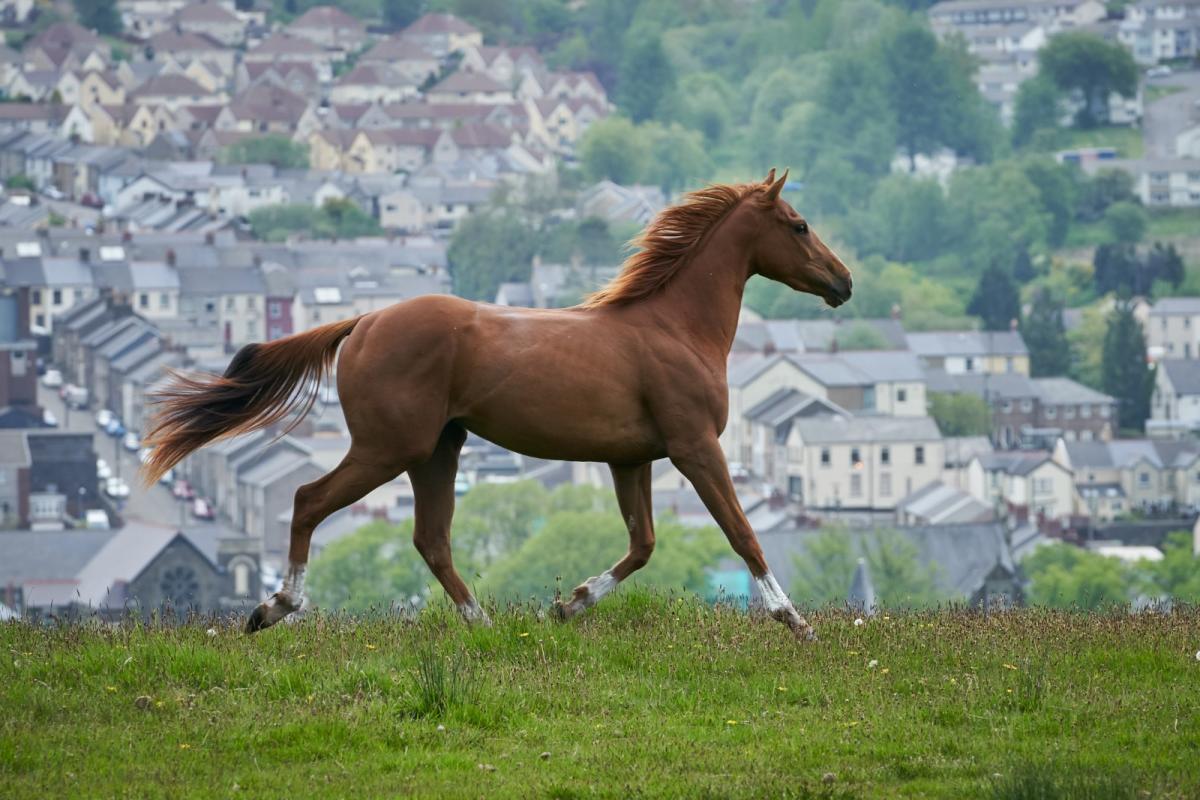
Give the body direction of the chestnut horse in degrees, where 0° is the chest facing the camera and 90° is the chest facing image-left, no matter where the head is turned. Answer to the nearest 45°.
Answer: approximately 270°
